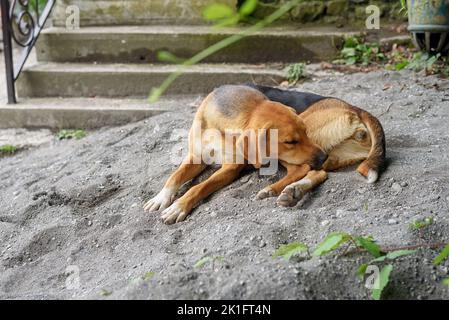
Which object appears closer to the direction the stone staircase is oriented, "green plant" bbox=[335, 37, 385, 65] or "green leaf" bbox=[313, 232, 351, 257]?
the green leaf

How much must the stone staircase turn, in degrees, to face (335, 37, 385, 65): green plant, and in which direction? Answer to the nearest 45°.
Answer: approximately 90° to its left

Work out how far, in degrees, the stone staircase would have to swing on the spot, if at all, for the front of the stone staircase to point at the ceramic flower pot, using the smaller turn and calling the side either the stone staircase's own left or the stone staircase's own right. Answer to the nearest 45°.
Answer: approximately 45° to the stone staircase's own left

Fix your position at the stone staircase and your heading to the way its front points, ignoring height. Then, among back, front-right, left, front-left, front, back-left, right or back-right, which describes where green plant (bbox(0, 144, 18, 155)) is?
front-right

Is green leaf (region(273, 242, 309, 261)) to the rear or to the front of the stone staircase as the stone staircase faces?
to the front

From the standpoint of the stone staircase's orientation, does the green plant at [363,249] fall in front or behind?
in front

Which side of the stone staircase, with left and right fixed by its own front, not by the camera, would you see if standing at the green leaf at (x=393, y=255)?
front

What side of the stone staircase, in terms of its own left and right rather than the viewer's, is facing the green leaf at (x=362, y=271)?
front

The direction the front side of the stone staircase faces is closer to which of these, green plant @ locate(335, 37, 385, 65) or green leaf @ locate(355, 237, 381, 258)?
the green leaf

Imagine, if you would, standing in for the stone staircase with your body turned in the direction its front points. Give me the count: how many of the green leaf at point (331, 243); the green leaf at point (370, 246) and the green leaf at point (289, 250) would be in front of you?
3

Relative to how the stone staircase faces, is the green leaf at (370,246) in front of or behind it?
in front

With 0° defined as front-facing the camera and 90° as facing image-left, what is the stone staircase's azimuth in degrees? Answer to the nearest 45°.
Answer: approximately 0°
